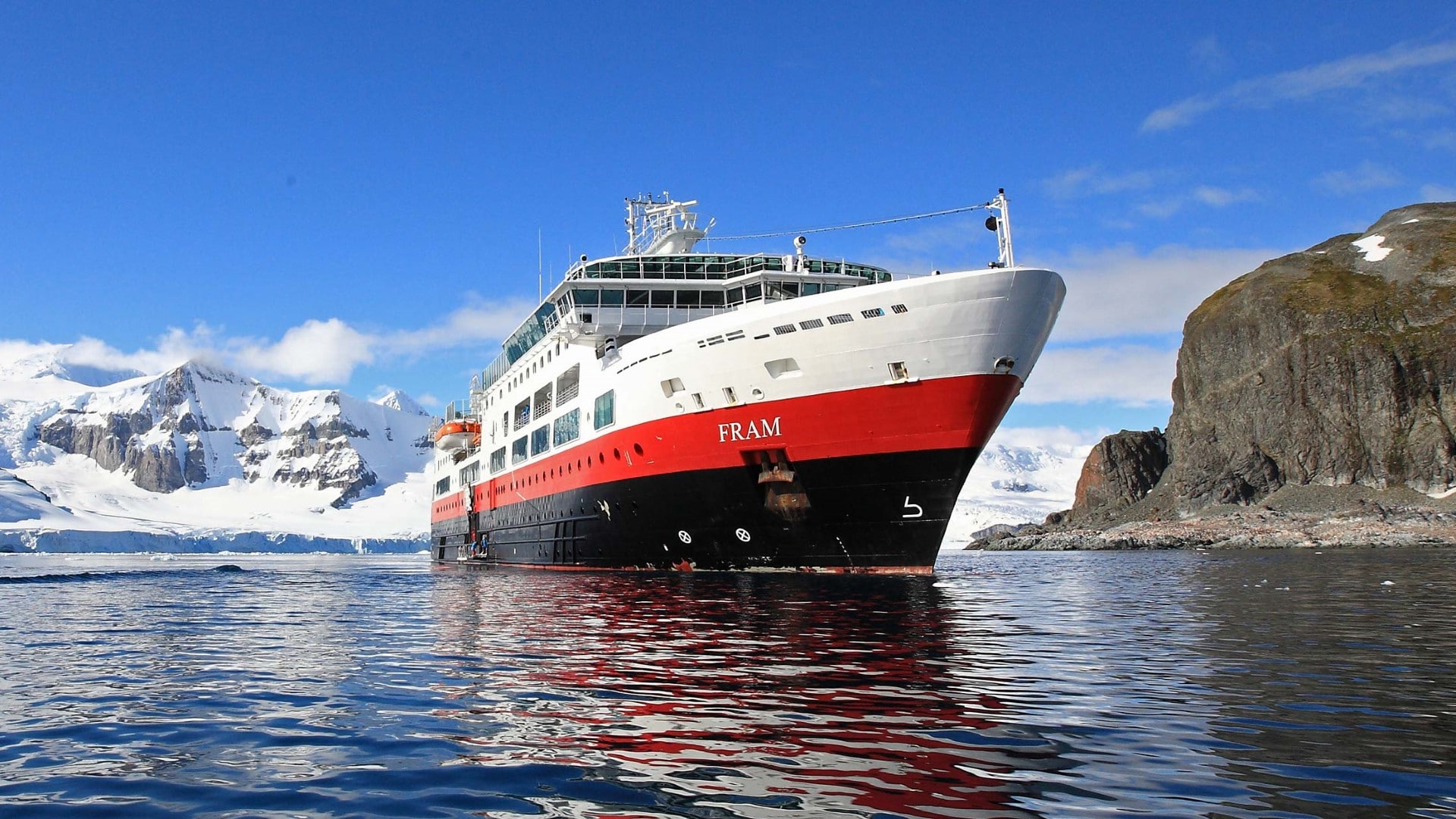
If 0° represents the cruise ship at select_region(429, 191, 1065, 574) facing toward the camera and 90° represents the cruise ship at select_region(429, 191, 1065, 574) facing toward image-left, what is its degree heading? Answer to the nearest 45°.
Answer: approximately 315°
